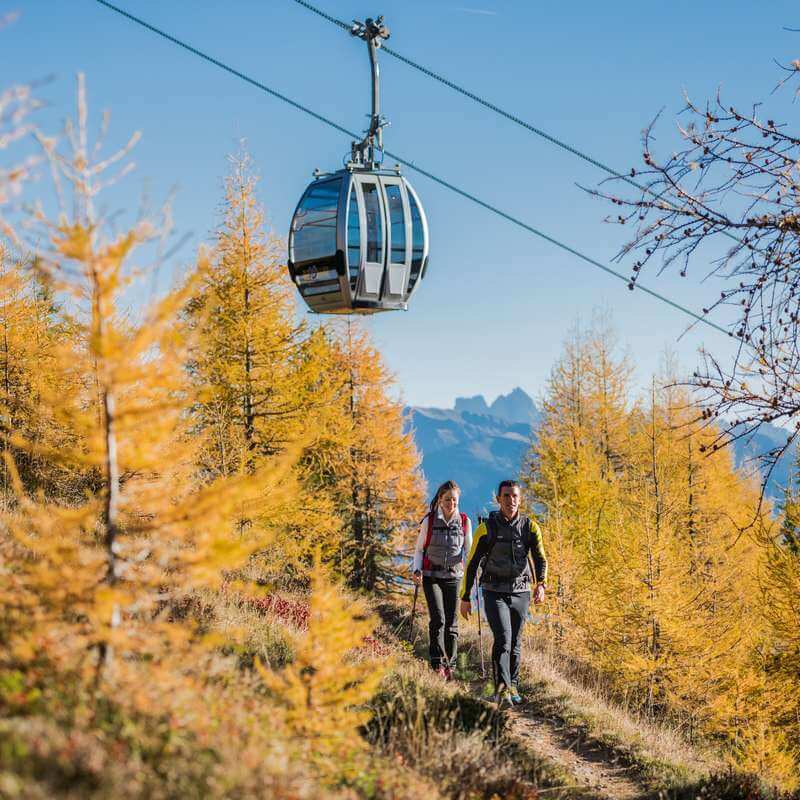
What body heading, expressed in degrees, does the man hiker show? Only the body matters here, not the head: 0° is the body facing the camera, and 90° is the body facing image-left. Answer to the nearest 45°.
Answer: approximately 0°

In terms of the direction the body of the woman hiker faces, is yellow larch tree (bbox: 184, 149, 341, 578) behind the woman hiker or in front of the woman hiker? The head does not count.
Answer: behind

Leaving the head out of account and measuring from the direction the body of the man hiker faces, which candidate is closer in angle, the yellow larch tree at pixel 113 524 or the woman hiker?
the yellow larch tree

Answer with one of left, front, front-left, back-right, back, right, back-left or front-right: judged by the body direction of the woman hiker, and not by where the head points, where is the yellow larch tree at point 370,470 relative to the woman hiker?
back

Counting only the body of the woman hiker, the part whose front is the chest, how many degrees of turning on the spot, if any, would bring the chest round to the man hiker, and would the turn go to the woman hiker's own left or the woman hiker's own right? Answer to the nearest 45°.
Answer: approximately 45° to the woman hiker's own left

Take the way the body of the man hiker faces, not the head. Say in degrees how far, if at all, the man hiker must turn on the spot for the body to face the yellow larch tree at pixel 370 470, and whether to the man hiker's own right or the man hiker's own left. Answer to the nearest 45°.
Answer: approximately 180°

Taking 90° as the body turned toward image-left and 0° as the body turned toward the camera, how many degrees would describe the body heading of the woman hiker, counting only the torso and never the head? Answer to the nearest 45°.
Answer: approximately 0°

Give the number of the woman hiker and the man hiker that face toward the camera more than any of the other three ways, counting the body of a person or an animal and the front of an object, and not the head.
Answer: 2
